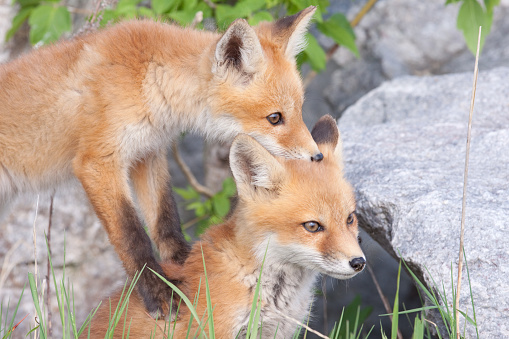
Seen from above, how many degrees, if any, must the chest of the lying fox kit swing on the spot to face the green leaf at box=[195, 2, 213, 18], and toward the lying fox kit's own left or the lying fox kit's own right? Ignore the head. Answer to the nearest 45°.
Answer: approximately 135° to the lying fox kit's own left

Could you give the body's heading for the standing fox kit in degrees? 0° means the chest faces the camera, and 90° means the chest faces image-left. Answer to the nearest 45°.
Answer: approximately 270°

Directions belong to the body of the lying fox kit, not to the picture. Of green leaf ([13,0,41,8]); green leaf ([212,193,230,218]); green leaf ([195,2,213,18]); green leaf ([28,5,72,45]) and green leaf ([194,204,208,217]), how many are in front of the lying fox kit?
0

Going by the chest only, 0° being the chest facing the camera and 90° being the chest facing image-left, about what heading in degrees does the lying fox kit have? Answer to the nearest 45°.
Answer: approximately 315°

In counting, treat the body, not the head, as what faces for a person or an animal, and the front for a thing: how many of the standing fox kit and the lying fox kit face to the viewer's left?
0

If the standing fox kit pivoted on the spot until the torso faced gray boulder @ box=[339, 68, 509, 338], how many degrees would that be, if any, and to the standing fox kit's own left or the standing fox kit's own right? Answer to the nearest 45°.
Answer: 0° — it already faces it

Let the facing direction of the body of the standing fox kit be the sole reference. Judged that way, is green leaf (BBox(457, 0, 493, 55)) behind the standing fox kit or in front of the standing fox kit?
in front
